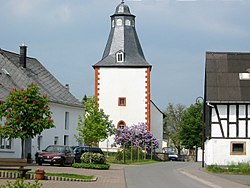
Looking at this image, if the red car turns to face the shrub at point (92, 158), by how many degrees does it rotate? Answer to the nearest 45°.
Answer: approximately 135° to its left

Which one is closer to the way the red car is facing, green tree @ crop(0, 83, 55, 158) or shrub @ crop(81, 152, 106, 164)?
the green tree

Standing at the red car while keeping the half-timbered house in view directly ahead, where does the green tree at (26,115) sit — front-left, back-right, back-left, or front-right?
back-right

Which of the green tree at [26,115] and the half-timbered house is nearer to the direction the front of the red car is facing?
the green tree

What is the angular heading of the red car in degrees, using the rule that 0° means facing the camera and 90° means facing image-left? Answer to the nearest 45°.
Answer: approximately 45°
